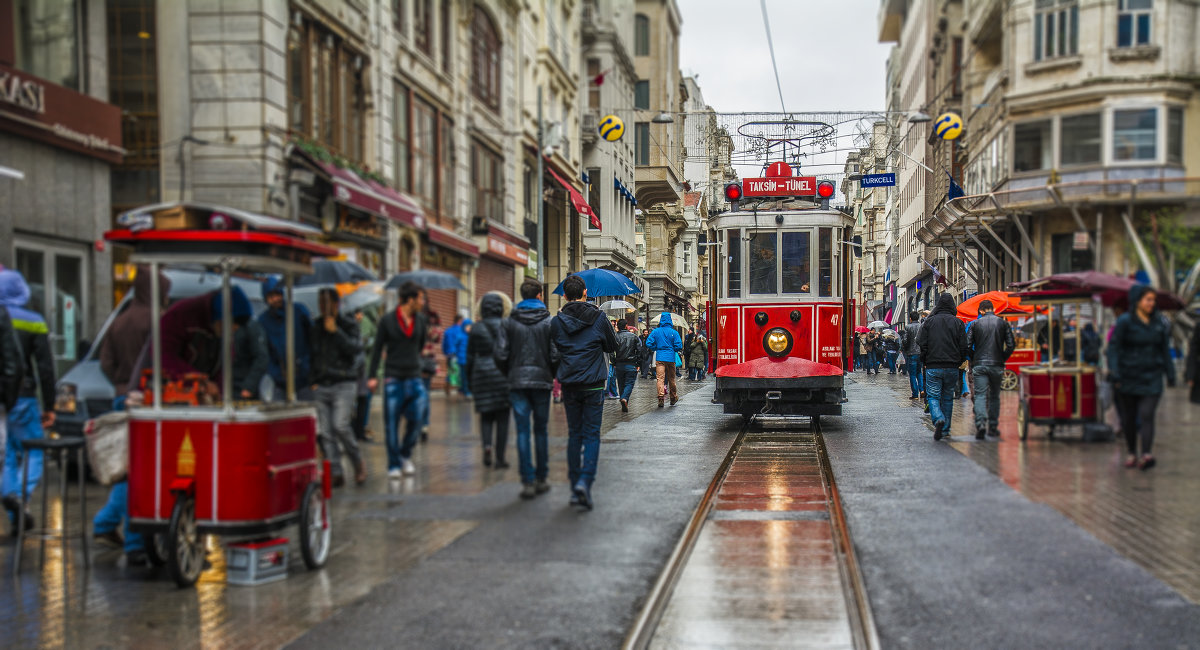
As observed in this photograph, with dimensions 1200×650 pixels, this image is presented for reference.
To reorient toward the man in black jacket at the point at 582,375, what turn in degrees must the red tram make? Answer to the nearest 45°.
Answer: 0° — it already faces them

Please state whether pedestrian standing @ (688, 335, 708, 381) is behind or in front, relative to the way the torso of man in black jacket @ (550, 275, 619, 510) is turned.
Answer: in front

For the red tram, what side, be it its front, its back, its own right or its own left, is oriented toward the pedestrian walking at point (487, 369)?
front

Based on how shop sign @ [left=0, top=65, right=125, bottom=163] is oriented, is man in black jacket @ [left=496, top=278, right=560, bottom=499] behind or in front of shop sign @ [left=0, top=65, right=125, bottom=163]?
in front

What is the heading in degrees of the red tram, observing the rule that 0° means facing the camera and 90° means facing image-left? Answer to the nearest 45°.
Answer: approximately 0°

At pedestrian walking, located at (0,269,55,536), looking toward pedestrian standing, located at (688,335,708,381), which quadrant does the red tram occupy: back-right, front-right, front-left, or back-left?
front-right

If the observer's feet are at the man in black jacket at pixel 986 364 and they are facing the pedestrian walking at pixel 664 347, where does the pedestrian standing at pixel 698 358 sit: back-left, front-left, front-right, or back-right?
front-right

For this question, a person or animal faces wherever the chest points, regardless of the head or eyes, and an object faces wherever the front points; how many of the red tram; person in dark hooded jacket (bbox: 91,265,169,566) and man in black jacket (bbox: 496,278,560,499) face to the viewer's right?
1

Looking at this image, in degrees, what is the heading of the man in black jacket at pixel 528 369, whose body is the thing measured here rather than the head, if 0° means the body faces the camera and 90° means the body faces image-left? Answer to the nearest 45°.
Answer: approximately 180°
